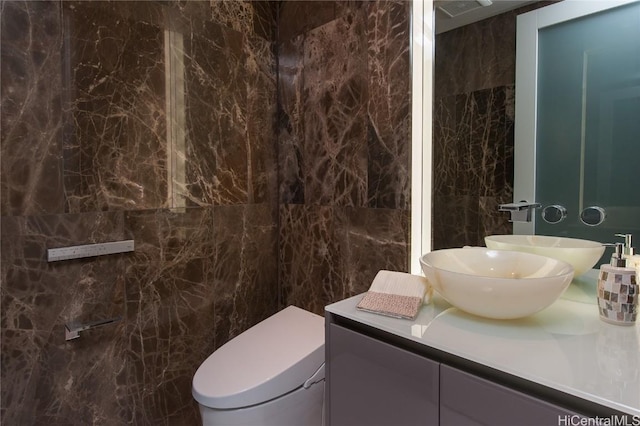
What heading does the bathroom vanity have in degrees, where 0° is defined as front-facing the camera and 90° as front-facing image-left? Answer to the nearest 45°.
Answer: approximately 45°

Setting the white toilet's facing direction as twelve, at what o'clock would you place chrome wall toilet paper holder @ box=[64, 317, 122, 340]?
The chrome wall toilet paper holder is roughly at 2 o'clock from the white toilet.

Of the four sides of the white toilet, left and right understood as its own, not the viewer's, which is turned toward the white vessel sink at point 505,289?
left

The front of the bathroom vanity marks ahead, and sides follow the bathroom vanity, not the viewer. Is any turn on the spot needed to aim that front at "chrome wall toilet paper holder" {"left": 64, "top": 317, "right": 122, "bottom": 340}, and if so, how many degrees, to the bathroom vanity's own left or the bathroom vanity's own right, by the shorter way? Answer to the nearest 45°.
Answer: approximately 45° to the bathroom vanity's own right

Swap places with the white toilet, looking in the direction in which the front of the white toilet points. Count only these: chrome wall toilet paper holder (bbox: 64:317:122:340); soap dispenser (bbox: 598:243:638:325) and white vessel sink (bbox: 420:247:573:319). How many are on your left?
2

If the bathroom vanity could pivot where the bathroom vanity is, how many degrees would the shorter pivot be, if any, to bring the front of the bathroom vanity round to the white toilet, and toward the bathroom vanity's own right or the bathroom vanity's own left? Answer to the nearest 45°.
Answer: approximately 45° to the bathroom vanity's own right

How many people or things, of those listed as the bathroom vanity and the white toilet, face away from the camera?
0

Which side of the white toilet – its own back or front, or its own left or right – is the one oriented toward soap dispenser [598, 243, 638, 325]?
left
